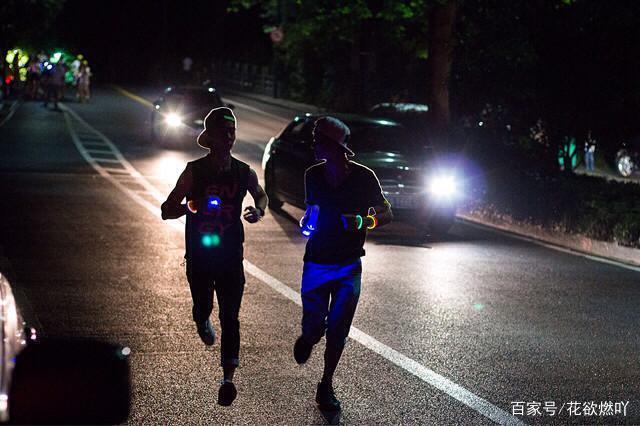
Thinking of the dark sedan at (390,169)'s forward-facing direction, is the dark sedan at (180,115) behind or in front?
behind
